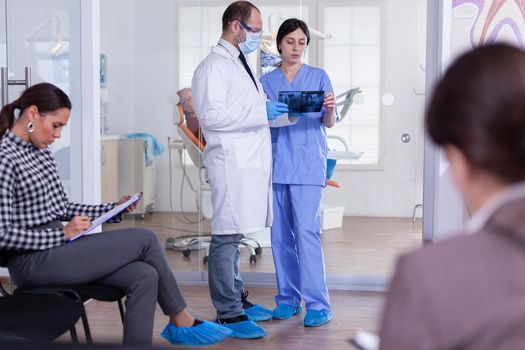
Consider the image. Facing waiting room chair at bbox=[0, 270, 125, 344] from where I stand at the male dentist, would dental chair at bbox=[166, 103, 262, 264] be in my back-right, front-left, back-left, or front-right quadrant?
back-right

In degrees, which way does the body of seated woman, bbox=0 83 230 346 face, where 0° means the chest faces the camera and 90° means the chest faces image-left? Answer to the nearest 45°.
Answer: approximately 270°

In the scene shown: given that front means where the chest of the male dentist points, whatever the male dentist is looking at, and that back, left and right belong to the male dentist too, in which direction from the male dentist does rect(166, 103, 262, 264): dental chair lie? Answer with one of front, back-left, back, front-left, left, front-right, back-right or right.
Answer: left

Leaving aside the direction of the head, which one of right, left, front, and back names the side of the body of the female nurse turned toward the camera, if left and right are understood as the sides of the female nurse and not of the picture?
front

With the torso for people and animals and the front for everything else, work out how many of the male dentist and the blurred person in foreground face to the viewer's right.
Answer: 1

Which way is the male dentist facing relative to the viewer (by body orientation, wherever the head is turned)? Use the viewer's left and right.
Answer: facing to the right of the viewer

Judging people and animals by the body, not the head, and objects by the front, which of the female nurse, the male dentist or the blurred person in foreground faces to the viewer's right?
the male dentist

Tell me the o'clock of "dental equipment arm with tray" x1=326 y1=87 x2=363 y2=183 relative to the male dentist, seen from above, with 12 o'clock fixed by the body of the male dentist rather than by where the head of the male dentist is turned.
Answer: The dental equipment arm with tray is roughly at 10 o'clock from the male dentist.

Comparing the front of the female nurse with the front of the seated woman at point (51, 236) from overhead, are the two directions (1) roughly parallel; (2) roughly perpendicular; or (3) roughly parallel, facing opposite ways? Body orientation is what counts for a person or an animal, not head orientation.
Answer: roughly perpendicular

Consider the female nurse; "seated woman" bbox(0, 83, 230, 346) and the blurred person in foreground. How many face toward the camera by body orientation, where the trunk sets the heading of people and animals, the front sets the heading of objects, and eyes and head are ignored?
1

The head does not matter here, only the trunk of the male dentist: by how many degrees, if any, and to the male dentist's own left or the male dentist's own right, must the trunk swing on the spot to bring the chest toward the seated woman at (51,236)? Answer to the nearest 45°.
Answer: approximately 135° to the male dentist's own right

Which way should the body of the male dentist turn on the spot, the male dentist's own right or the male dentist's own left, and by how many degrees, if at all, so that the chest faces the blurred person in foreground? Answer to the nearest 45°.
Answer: approximately 90° to the male dentist's own right

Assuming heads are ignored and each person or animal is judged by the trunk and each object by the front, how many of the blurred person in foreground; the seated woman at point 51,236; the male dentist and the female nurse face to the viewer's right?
2

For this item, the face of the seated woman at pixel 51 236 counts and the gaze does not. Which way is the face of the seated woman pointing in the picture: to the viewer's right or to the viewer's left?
to the viewer's right

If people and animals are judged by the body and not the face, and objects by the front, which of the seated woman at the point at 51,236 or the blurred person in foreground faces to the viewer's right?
the seated woman
